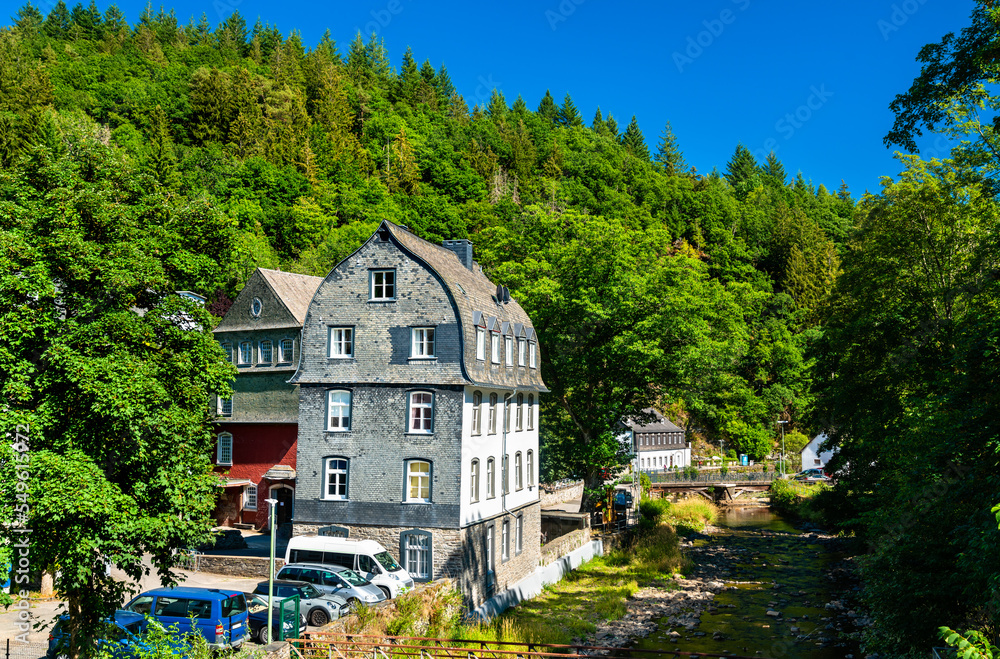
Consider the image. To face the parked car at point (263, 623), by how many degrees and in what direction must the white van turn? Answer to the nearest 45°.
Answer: approximately 90° to its right

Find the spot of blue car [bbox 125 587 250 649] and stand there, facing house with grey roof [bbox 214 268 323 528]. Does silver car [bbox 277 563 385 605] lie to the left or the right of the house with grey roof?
right

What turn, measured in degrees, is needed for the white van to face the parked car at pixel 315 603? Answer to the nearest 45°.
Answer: approximately 45° to its right

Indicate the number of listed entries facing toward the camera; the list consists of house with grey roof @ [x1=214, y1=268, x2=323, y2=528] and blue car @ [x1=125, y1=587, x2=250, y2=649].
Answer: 1

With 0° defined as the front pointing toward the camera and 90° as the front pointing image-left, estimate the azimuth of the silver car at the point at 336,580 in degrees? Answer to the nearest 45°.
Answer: approximately 315°

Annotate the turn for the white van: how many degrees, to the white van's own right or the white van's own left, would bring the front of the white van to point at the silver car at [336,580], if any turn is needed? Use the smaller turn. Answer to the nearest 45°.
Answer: approximately 45° to the white van's own right
